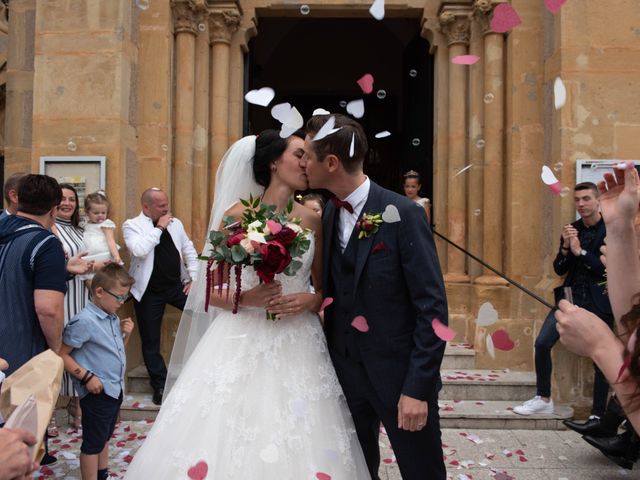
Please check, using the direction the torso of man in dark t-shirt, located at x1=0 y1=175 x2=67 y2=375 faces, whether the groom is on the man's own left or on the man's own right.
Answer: on the man's own right

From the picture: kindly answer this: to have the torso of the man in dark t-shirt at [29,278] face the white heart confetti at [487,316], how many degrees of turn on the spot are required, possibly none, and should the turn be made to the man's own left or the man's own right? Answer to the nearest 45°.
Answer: approximately 45° to the man's own right

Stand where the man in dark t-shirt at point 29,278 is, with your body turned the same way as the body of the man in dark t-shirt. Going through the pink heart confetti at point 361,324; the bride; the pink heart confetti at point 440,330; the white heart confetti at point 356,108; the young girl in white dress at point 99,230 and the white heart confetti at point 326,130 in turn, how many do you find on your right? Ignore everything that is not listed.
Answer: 5

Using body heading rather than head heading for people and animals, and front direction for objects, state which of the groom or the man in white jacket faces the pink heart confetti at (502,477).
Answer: the man in white jacket

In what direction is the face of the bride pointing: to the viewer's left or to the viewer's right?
to the viewer's right

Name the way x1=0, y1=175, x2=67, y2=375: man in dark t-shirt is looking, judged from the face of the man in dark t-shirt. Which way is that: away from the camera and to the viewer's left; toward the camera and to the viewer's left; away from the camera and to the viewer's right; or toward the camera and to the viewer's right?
away from the camera and to the viewer's right

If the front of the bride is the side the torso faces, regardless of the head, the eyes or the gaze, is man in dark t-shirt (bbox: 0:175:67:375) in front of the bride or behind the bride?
behind

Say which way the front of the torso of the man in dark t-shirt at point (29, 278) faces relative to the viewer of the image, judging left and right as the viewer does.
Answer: facing away from the viewer and to the right of the viewer

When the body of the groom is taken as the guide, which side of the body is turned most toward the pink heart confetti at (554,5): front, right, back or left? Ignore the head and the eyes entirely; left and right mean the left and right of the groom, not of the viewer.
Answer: back
